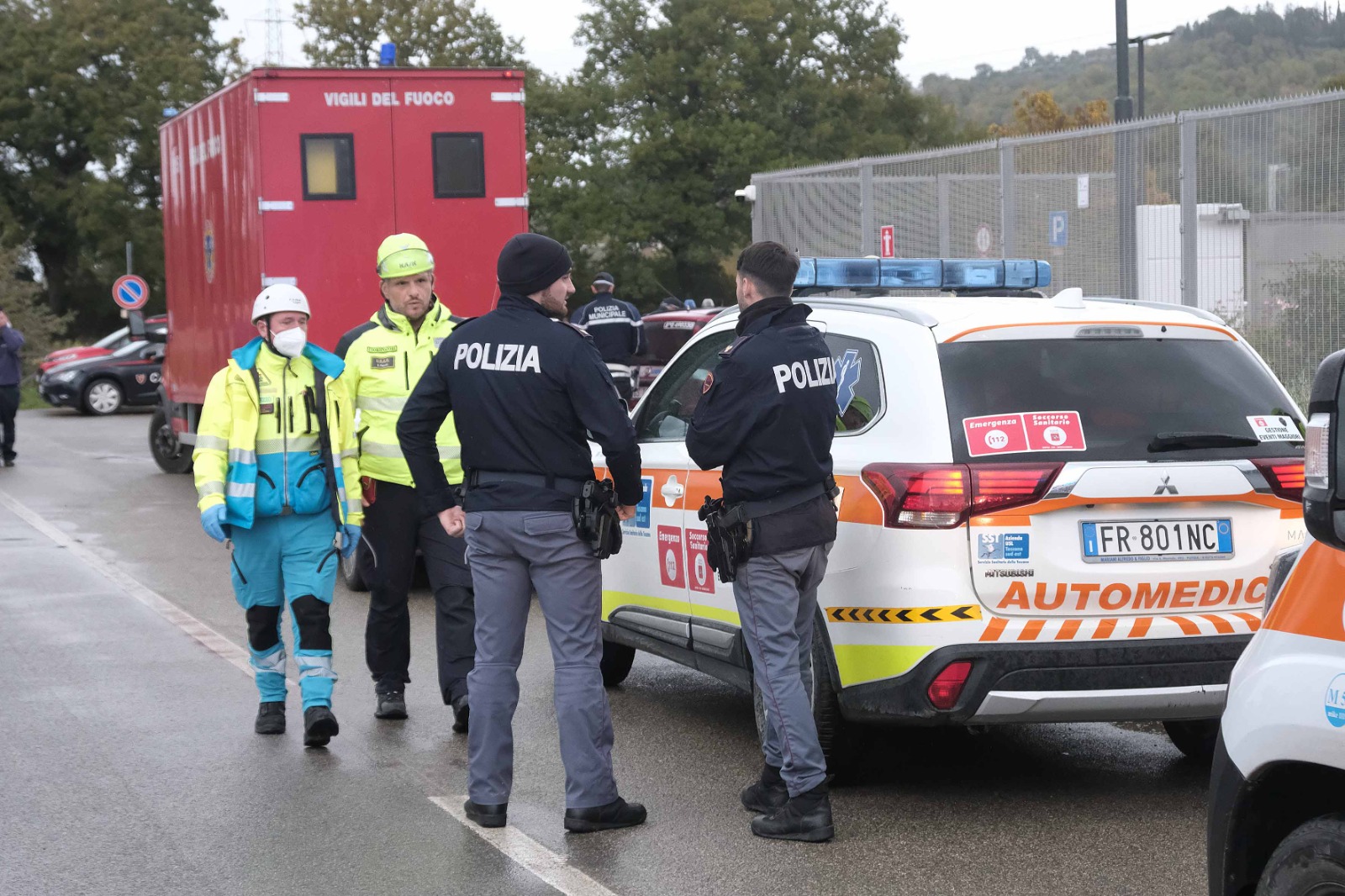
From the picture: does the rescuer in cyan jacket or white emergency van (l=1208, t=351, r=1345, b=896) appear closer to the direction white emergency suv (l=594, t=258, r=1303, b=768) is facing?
the rescuer in cyan jacket

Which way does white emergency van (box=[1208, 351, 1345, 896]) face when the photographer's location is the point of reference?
facing away from the viewer and to the left of the viewer

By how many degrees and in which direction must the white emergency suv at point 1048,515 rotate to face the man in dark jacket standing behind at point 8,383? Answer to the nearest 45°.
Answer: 0° — it already faces them

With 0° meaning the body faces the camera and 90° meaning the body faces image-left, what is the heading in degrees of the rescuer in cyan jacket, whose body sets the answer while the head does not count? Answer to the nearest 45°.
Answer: approximately 0°

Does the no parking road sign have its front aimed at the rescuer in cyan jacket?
yes
